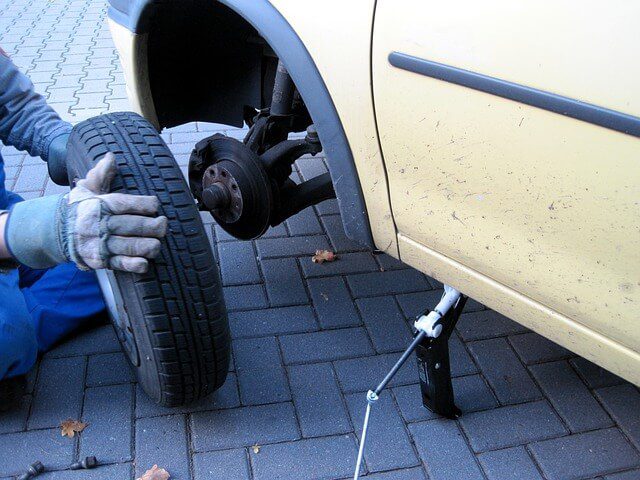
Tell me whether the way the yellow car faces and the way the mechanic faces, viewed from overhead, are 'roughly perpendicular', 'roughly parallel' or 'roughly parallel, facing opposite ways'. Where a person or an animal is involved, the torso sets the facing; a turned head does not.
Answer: roughly perpendicular

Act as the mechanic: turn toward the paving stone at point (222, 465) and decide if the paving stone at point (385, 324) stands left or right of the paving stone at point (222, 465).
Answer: left

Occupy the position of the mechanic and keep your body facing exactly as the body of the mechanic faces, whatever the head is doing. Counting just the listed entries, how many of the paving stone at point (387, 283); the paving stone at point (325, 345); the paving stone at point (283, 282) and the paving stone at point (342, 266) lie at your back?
0

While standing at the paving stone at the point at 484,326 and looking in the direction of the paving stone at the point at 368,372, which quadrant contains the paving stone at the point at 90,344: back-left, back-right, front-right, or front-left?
front-right

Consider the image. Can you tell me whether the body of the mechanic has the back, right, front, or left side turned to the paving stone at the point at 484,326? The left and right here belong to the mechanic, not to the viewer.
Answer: front

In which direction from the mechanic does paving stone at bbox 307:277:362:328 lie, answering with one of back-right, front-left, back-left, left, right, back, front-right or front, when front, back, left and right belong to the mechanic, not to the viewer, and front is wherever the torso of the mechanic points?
front

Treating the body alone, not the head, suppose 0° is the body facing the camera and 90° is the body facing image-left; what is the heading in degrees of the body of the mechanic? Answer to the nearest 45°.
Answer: approximately 270°
